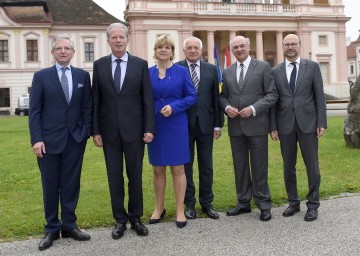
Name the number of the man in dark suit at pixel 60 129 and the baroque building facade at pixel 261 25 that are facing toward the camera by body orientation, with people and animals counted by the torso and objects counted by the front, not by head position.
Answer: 2

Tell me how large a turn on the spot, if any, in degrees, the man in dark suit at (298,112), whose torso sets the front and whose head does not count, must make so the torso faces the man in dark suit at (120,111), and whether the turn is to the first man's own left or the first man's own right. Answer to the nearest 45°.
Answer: approximately 45° to the first man's own right

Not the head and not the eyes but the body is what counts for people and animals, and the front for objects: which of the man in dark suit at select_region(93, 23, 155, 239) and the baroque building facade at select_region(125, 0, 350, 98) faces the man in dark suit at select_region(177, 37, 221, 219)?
the baroque building facade

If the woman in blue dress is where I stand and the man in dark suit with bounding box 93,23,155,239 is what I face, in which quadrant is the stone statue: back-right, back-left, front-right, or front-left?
back-right

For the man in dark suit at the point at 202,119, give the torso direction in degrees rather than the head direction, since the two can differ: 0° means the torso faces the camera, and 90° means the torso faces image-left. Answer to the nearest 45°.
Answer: approximately 0°
